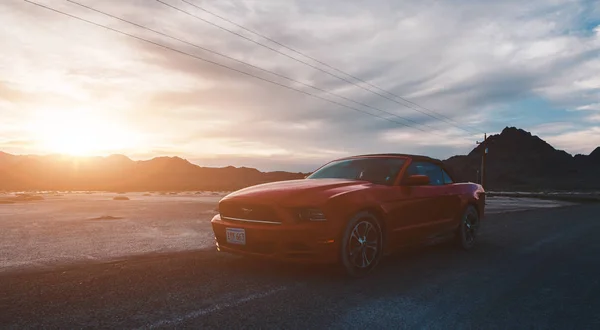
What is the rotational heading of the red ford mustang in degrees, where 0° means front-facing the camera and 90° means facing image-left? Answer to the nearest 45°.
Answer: approximately 45°
